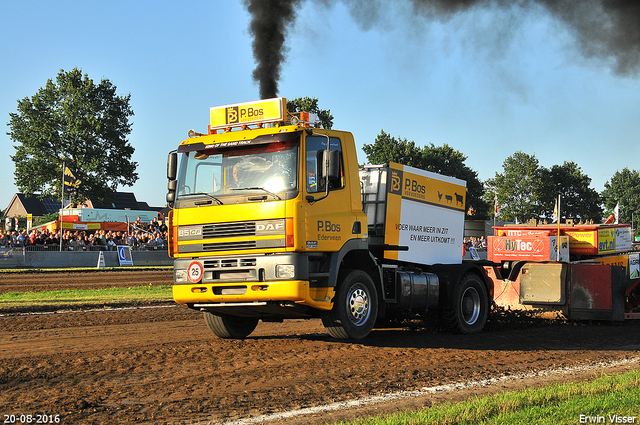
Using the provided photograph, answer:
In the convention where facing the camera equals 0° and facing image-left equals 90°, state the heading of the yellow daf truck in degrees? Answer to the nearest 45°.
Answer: approximately 45°

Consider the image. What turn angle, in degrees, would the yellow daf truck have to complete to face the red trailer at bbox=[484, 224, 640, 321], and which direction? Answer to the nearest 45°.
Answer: approximately 180°

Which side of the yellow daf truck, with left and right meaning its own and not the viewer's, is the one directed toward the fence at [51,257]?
right

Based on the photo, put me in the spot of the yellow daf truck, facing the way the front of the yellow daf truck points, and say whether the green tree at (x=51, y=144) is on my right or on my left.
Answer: on my right

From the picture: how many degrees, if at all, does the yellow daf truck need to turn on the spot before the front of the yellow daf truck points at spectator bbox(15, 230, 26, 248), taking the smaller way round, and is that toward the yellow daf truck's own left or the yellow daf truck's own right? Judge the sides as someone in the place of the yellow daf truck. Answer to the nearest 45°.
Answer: approximately 90° to the yellow daf truck's own right
